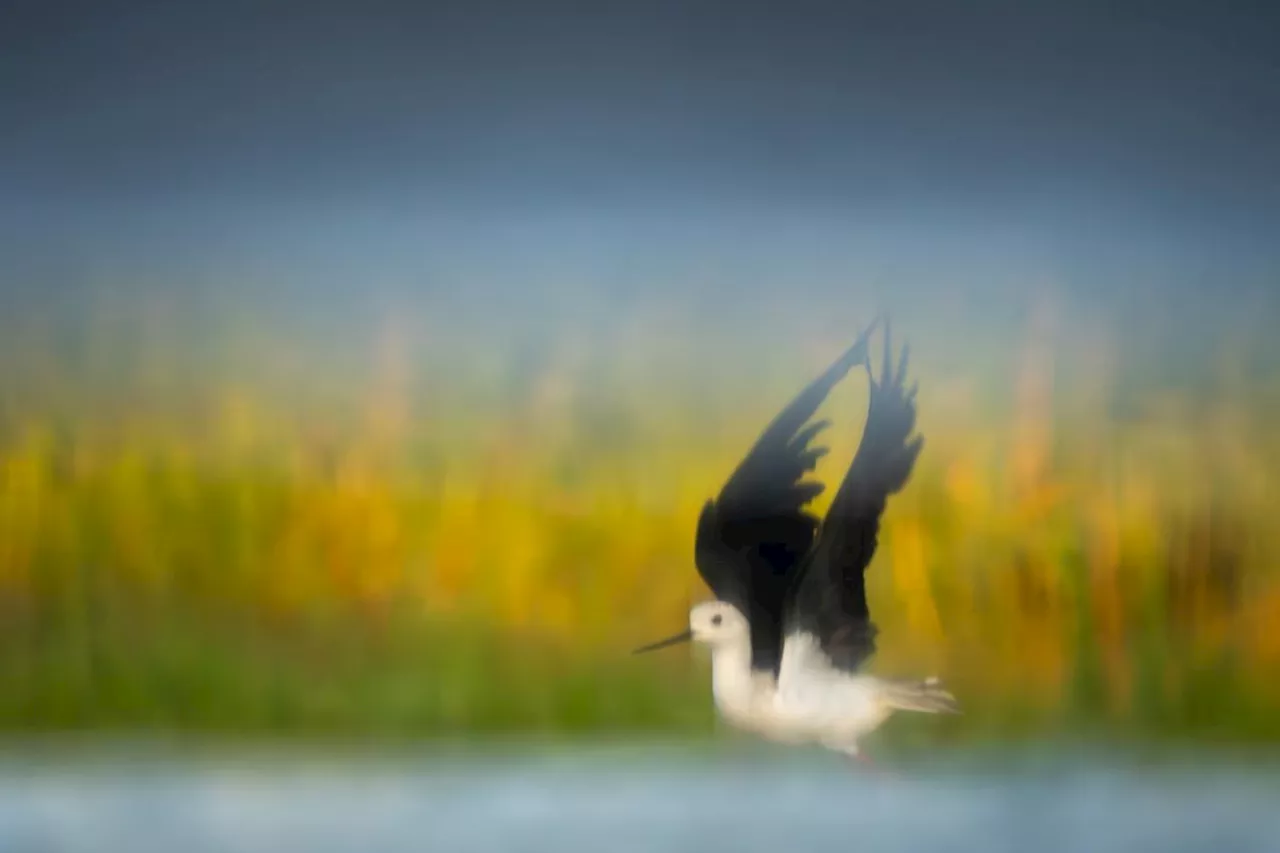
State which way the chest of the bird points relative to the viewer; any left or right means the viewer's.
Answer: facing to the left of the viewer
